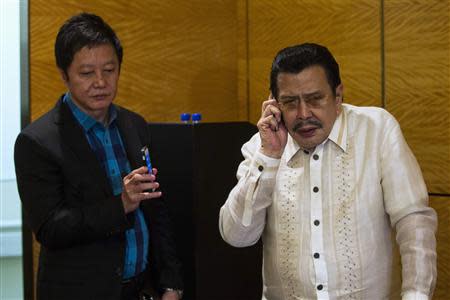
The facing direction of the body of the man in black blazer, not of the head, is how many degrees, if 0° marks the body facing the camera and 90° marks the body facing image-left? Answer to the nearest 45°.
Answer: approximately 315°
